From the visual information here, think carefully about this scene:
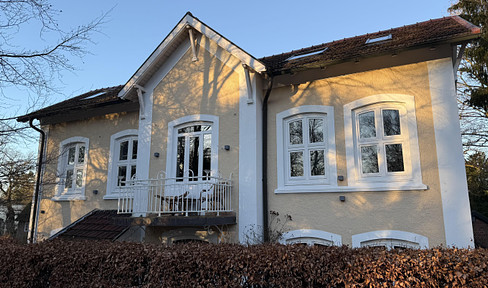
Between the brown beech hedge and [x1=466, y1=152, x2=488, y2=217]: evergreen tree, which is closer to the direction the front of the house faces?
the brown beech hedge

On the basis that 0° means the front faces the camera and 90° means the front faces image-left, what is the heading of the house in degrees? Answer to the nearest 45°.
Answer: approximately 45°

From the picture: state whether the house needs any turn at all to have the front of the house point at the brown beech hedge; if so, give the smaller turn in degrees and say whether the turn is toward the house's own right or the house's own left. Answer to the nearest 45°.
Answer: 0° — it already faces it

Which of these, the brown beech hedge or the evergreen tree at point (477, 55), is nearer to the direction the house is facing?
the brown beech hedge

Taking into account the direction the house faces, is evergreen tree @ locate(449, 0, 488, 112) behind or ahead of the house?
behind
